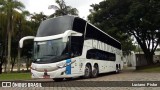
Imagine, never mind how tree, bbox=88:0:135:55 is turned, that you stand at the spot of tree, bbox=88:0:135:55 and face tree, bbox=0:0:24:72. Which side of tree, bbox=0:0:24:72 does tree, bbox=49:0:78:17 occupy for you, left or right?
right

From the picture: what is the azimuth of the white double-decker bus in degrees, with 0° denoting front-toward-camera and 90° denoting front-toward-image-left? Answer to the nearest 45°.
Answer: approximately 45°

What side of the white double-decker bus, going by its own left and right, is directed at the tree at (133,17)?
back

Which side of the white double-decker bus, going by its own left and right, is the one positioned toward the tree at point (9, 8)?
right

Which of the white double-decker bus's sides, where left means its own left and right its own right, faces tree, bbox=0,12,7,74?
right

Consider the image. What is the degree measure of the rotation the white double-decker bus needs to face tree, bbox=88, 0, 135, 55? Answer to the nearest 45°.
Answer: approximately 135° to its right

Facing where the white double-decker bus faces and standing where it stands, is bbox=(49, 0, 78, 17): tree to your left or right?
on your right

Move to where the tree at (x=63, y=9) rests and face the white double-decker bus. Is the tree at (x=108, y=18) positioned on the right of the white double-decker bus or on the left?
left
